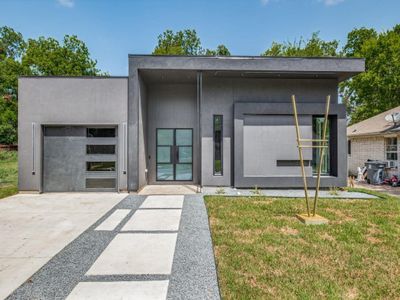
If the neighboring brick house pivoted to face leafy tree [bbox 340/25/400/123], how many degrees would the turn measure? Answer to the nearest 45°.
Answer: approximately 180°

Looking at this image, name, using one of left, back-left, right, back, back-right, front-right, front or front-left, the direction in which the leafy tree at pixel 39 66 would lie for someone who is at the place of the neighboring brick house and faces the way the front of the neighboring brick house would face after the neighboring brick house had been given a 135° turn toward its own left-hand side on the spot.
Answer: back-left

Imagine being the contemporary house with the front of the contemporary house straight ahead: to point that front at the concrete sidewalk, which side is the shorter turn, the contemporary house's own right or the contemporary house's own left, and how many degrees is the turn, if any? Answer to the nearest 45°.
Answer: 0° — it already faces it

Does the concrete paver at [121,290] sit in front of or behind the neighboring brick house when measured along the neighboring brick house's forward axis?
in front

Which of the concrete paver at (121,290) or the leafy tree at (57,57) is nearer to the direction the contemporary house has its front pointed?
the concrete paver

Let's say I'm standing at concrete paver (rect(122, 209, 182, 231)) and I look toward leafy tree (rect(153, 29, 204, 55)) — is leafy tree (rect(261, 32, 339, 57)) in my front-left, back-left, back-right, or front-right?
front-right

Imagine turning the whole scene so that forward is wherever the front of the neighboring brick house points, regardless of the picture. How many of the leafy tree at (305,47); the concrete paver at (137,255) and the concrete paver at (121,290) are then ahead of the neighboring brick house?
2

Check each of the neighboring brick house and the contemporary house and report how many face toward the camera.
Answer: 2

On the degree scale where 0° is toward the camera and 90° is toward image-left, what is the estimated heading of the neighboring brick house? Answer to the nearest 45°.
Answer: approximately 0°

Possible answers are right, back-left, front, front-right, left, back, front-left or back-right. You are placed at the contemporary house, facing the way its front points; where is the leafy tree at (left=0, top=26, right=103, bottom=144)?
back-right

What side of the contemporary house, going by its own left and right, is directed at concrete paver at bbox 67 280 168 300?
front

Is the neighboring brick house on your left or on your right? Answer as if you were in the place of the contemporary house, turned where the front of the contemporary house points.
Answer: on your left

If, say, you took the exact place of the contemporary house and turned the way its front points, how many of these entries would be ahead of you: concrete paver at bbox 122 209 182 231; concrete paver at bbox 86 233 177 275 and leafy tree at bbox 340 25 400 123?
2

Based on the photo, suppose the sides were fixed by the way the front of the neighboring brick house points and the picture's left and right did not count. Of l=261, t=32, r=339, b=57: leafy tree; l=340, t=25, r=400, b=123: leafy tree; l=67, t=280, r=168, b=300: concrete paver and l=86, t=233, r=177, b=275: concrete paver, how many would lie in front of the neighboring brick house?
2

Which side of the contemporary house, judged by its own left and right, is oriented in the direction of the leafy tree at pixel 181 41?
back

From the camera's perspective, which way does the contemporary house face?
toward the camera

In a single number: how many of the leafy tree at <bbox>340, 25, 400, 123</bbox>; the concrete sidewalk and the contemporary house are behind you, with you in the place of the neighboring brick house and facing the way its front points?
1
